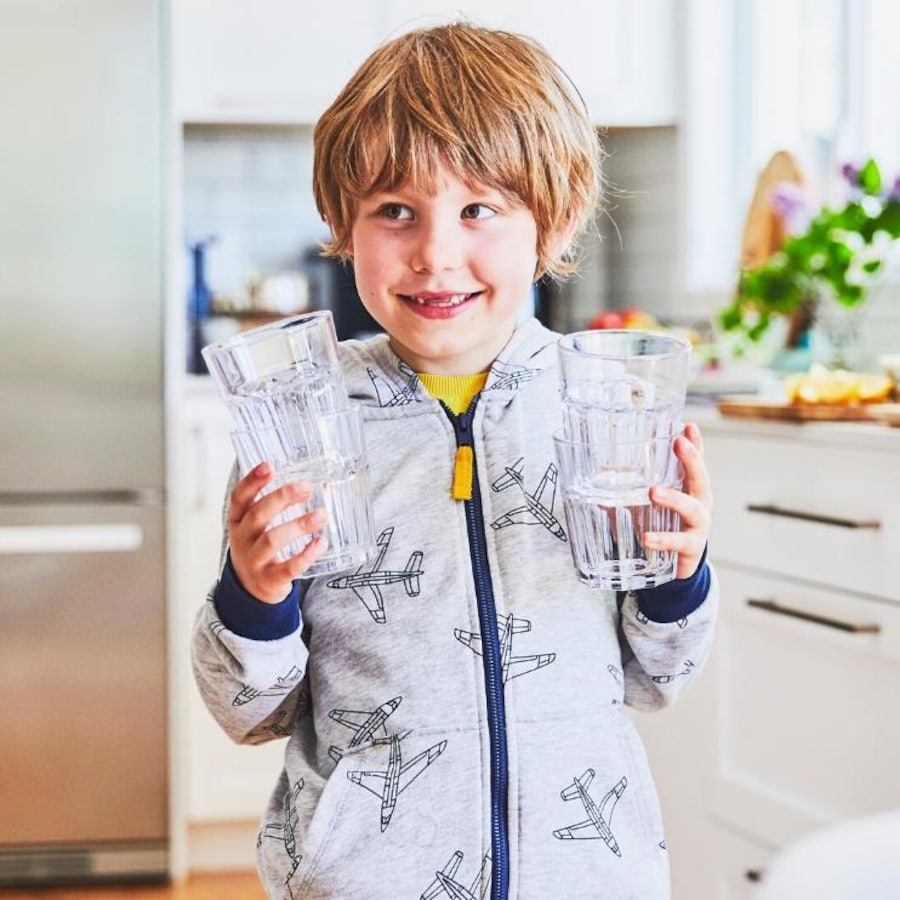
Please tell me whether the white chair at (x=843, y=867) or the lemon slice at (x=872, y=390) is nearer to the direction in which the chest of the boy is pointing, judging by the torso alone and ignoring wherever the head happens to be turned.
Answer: the white chair

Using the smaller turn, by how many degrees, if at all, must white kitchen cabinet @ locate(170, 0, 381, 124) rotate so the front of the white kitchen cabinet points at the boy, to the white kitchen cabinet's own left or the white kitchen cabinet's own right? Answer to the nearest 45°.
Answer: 0° — it already faces them
